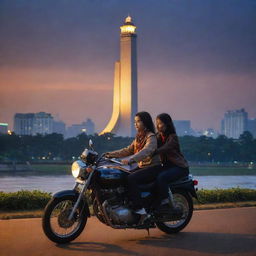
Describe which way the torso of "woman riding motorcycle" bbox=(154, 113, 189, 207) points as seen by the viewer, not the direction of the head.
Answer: to the viewer's left

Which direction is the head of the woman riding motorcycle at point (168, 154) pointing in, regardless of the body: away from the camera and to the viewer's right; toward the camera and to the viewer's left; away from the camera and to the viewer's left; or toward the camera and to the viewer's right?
toward the camera and to the viewer's left
